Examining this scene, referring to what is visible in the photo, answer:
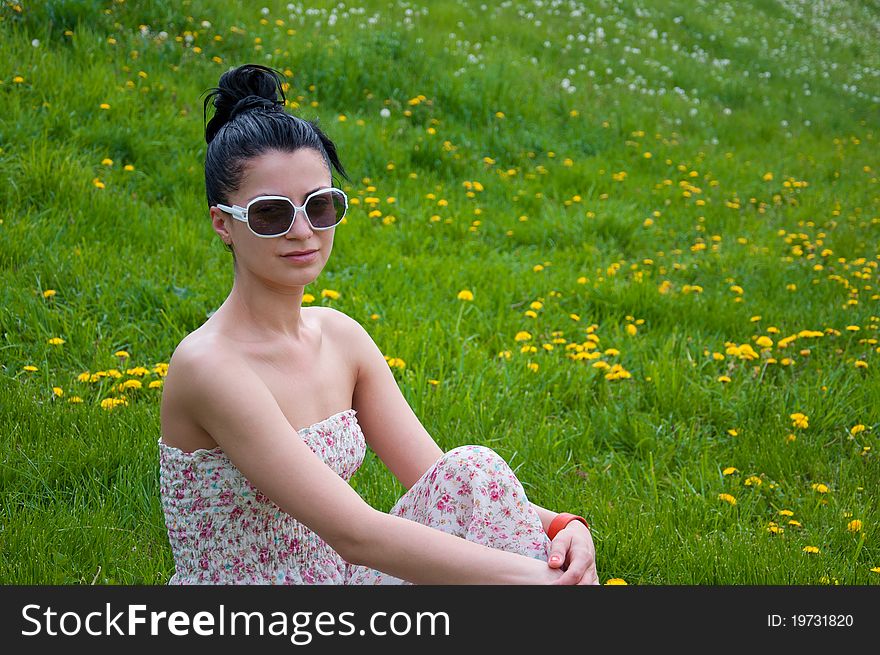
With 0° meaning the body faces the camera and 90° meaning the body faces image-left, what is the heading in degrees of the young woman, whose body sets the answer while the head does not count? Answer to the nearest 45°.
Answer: approximately 315°
